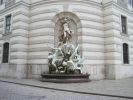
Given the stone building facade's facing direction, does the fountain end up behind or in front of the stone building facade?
in front

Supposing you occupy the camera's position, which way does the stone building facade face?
facing the viewer
